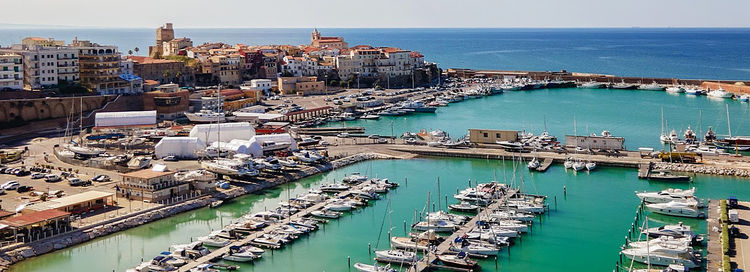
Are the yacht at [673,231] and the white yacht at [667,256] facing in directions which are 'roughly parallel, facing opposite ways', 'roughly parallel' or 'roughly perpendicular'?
roughly parallel

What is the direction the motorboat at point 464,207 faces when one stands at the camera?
facing to the left of the viewer

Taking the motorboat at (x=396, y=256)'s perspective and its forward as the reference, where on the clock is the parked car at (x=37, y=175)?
The parked car is roughly at 1 o'clock from the motorboat.

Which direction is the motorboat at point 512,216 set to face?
to the viewer's right

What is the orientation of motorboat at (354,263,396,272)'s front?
to the viewer's left

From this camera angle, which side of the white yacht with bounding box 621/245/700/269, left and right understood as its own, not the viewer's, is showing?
left

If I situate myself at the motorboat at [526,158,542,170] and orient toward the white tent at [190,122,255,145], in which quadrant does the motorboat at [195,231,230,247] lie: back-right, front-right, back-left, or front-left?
front-left

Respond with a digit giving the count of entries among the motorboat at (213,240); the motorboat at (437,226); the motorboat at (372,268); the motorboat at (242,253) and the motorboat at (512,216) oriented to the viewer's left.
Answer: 3

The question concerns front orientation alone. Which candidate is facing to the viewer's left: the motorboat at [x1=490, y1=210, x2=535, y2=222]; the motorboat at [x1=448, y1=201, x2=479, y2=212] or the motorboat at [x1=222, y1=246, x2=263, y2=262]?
the motorboat at [x1=448, y1=201, x2=479, y2=212]

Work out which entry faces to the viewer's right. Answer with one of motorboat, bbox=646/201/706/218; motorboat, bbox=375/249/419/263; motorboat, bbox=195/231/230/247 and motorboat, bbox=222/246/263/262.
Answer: motorboat, bbox=222/246/263/262

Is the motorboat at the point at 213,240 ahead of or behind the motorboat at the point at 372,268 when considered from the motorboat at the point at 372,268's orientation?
ahead

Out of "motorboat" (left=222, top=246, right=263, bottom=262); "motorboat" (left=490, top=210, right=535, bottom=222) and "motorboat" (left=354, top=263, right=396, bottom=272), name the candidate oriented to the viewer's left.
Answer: "motorboat" (left=354, top=263, right=396, bottom=272)

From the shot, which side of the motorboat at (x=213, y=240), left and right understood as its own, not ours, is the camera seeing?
left

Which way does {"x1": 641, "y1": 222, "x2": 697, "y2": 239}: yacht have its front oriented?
to the viewer's left

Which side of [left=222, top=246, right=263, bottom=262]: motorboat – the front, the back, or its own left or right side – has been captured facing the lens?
right

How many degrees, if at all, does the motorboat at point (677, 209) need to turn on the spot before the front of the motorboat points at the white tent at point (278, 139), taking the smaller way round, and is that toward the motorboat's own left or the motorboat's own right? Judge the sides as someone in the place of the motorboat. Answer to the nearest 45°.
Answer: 0° — it already faces it

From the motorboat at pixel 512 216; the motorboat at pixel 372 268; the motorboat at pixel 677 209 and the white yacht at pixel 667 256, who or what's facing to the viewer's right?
the motorboat at pixel 512 216

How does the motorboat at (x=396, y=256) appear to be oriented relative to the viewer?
to the viewer's left

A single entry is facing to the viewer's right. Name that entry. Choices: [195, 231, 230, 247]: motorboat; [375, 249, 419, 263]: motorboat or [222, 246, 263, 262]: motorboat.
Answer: [222, 246, 263, 262]: motorboat

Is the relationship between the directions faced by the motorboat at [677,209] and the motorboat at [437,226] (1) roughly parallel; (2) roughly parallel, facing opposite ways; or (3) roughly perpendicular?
roughly parallel

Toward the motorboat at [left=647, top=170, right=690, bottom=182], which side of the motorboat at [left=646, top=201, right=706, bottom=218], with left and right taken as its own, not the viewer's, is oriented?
right
